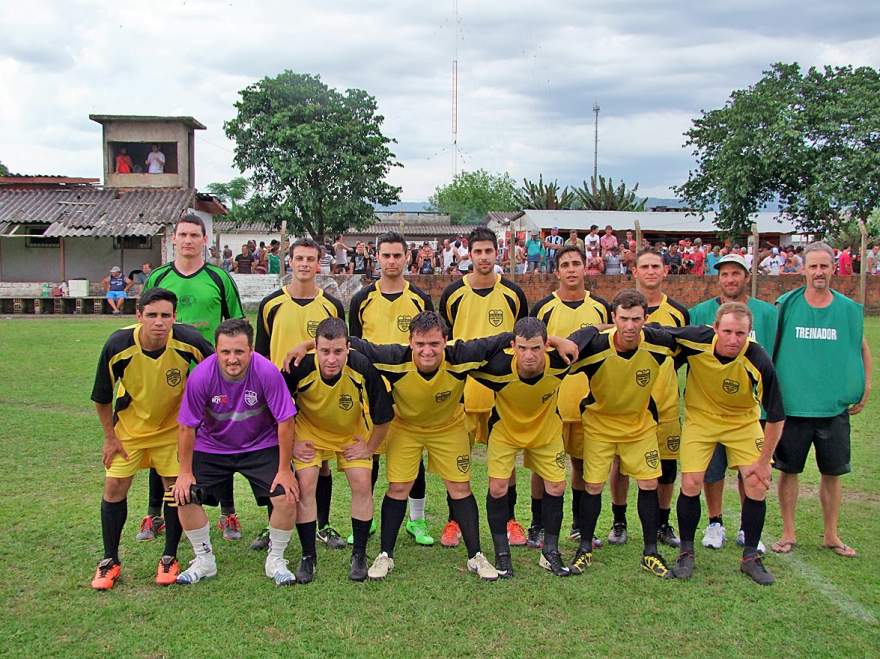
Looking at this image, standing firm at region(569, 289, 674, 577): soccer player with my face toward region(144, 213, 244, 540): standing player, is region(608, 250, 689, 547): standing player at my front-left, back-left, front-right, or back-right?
back-right

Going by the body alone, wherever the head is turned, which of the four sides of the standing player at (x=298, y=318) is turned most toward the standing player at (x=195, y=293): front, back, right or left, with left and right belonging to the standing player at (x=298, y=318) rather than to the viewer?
right

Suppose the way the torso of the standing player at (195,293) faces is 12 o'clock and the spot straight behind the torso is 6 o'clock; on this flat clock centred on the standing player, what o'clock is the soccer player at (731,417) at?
The soccer player is roughly at 10 o'clock from the standing player.

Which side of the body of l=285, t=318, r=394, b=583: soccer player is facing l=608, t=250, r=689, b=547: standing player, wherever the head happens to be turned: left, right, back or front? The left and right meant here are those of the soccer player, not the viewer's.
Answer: left

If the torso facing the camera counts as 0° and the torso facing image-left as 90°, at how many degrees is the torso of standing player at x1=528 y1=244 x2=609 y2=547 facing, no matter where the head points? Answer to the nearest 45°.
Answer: approximately 0°

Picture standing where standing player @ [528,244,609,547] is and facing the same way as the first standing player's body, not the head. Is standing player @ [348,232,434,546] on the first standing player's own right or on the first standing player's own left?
on the first standing player's own right

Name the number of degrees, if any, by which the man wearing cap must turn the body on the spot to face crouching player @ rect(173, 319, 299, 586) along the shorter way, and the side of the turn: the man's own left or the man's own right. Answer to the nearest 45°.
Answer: approximately 45° to the man's own right

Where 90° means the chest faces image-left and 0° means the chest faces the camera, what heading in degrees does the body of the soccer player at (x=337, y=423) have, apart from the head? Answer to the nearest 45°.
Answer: approximately 0°

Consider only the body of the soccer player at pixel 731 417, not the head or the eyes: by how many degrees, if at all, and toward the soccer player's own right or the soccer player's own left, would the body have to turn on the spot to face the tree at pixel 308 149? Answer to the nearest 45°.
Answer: approximately 135° to the soccer player's own right
